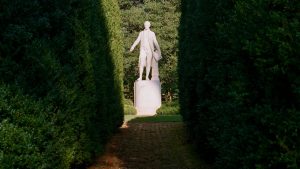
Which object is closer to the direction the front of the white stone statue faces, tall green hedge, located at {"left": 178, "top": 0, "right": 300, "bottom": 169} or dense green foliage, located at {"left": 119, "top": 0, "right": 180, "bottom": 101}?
the tall green hedge

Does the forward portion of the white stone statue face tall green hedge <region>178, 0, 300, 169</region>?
yes

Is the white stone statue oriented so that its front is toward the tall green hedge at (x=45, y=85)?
yes

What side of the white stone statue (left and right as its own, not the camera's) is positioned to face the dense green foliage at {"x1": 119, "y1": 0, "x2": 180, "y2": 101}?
back

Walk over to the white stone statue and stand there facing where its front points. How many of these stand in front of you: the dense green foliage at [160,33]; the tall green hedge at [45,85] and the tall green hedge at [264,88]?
2

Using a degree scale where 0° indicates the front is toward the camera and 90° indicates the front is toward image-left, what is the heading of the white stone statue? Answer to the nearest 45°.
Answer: approximately 0°

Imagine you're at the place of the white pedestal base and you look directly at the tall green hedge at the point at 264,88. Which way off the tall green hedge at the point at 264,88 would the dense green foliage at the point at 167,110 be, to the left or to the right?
left
